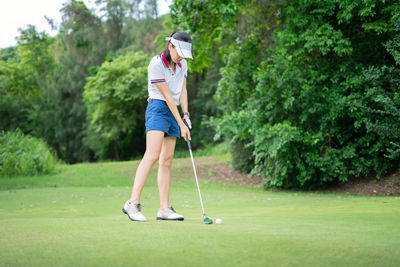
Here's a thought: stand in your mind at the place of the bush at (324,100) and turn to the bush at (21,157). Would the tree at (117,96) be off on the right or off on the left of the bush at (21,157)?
right

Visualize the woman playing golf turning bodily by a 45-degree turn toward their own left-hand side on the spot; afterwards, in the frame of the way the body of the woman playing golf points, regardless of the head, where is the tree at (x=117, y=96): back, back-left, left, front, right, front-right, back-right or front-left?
left

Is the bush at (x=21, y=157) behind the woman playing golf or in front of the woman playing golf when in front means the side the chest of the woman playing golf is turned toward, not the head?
behind

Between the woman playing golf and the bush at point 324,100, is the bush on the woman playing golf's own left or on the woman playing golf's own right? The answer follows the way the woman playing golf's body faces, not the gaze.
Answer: on the woman playing golf's own left

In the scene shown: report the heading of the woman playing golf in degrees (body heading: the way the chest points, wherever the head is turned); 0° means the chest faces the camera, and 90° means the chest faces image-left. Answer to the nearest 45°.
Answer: approximately 315°
